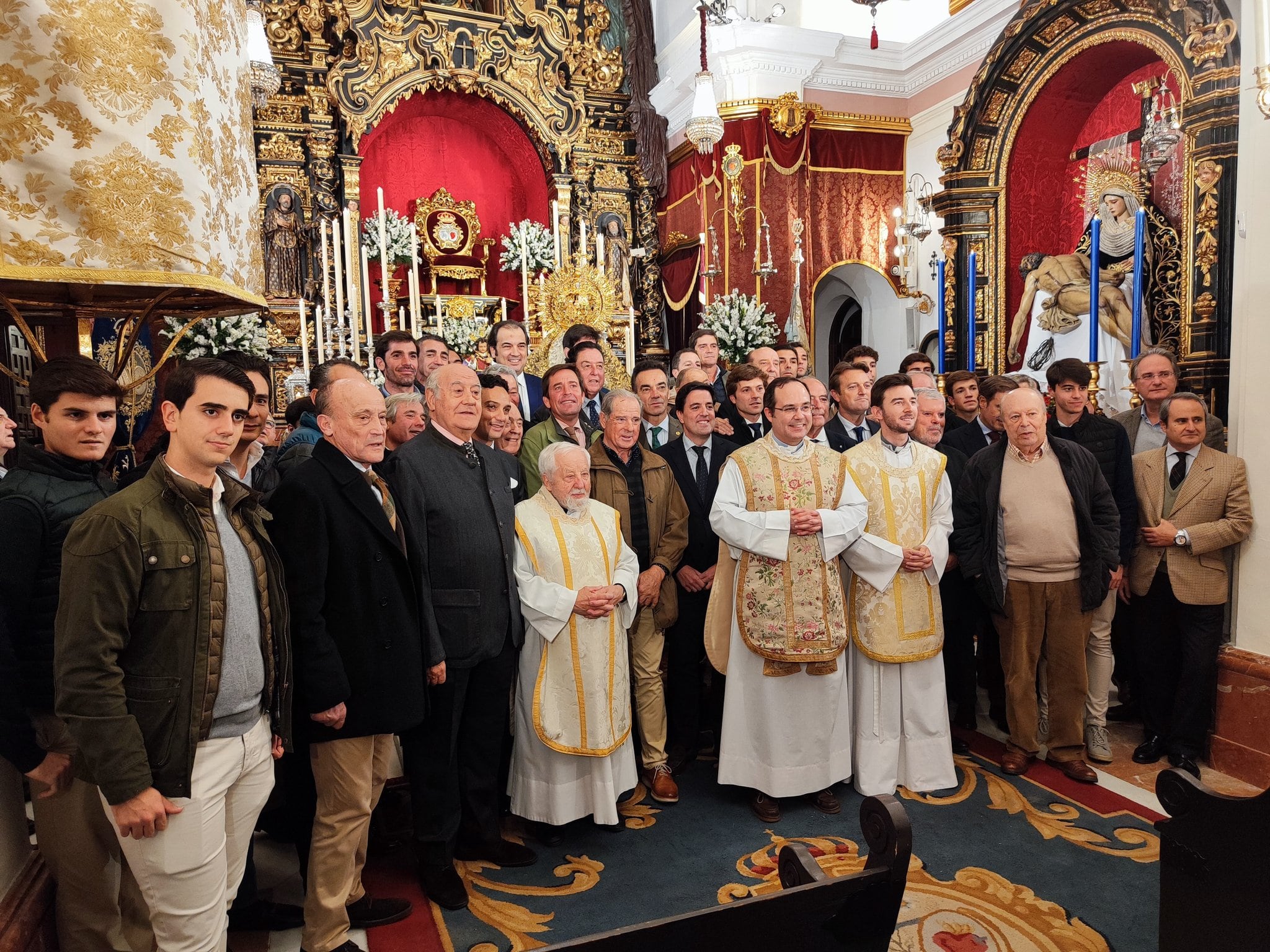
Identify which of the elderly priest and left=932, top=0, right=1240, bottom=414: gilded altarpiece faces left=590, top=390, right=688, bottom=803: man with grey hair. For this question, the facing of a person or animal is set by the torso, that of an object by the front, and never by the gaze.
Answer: the gilded altarpiece

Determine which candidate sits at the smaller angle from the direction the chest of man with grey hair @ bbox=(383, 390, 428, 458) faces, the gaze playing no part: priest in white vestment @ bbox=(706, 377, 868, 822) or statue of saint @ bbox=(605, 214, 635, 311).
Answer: the priest in white vestment

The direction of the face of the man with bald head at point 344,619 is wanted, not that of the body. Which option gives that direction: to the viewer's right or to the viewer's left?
to the viewer's right

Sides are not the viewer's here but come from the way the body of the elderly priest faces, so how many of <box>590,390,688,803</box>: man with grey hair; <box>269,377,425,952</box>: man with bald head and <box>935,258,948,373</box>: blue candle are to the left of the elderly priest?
2

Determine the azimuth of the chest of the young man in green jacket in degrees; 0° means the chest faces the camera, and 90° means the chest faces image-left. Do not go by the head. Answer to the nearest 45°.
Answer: approximately 315°

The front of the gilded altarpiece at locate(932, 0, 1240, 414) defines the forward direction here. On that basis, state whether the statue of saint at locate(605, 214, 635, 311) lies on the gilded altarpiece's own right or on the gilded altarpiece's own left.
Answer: on the gilded altarpiece's own right

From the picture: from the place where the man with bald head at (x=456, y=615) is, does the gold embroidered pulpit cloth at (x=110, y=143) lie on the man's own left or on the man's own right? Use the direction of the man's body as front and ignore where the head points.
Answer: on the man's own right

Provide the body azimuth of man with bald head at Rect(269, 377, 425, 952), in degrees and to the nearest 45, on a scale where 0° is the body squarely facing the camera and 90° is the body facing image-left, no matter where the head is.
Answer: approximately 315°

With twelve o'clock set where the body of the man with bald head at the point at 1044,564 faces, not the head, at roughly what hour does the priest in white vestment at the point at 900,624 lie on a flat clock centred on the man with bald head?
The priest in white vestment is roughly at 2 o'clock from the man with bald head.

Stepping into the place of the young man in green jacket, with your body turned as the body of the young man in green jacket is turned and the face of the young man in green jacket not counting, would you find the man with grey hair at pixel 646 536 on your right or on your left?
on your left

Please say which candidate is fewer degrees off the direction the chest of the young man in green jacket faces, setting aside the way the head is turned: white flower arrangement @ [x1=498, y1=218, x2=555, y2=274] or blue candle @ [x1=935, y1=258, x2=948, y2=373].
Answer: the blue candle

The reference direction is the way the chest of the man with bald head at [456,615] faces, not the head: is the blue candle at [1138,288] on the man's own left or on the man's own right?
on the man's own left
